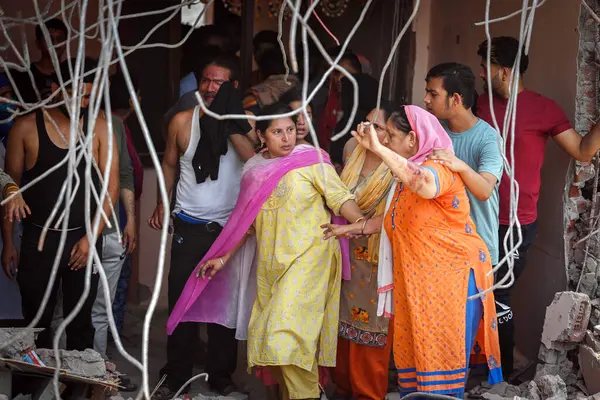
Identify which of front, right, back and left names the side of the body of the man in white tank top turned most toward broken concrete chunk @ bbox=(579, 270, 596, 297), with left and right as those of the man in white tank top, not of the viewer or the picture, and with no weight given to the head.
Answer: left

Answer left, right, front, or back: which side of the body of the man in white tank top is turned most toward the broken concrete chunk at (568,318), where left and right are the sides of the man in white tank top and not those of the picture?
left

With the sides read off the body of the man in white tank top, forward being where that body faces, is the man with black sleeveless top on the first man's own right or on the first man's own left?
on the first man's own right

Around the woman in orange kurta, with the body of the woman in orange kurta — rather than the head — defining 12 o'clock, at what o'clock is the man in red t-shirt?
The man in red t-shirt is roughly at 4 o'clock from the woman in orange kurta.

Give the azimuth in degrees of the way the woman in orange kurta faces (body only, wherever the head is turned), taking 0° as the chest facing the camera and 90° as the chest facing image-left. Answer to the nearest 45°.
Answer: approximately 90°

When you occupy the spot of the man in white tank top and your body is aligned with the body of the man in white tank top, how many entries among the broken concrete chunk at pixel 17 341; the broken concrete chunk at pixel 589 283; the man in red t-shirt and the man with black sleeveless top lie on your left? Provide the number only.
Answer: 2

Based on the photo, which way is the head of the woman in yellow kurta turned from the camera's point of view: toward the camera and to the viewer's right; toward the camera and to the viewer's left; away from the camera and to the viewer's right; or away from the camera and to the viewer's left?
toward the camera and to the viewer's right

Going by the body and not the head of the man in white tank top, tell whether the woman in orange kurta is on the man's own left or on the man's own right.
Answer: on the man's own left

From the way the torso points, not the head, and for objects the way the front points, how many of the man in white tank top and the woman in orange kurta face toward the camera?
1

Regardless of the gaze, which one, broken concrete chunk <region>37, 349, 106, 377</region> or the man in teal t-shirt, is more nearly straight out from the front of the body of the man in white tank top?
the broken concrete chunk

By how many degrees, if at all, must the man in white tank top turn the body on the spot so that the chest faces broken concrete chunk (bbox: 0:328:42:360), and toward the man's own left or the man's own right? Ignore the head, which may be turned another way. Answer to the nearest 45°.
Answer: approximately 45° to the man's own right

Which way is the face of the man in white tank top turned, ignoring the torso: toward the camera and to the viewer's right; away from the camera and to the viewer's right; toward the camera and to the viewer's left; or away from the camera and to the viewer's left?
toward the camera and to the viewer's left

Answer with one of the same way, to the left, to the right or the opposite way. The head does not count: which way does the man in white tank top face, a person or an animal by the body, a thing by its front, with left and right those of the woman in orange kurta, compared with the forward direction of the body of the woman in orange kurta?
to the left
